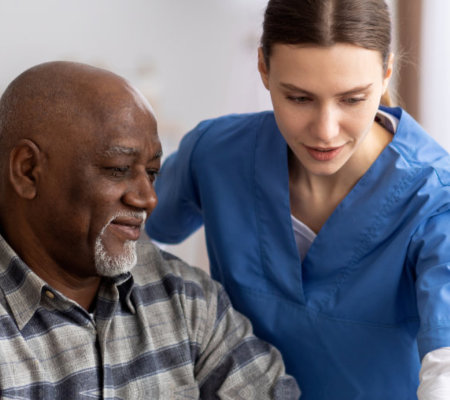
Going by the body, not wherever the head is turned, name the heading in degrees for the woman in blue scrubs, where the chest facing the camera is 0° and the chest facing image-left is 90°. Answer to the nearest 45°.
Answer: approximately 0°
